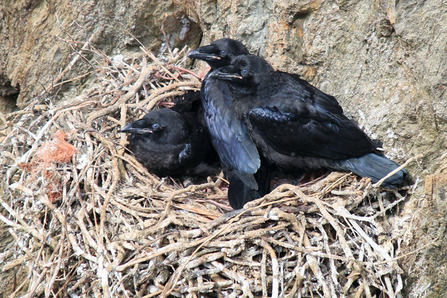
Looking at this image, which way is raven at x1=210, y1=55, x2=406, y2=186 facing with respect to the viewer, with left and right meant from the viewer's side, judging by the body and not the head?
facing to the left of the viewer

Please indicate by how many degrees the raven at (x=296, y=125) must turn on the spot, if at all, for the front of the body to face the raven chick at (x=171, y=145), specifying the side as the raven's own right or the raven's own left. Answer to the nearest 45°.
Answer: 0° — it already faces it
